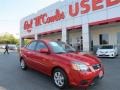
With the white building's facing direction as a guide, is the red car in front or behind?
in front

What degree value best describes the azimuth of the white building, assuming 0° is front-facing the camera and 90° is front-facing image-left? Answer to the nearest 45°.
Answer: approximately 45°

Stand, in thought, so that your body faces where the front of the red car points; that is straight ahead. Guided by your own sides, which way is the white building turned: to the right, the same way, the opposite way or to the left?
to the right

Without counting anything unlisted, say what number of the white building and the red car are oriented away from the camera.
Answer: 0

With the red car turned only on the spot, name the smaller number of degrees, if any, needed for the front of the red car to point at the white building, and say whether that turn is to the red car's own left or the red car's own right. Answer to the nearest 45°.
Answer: approximately 135° to the red car's own left

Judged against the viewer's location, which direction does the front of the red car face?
facing the viewer and to the right of the viewer
